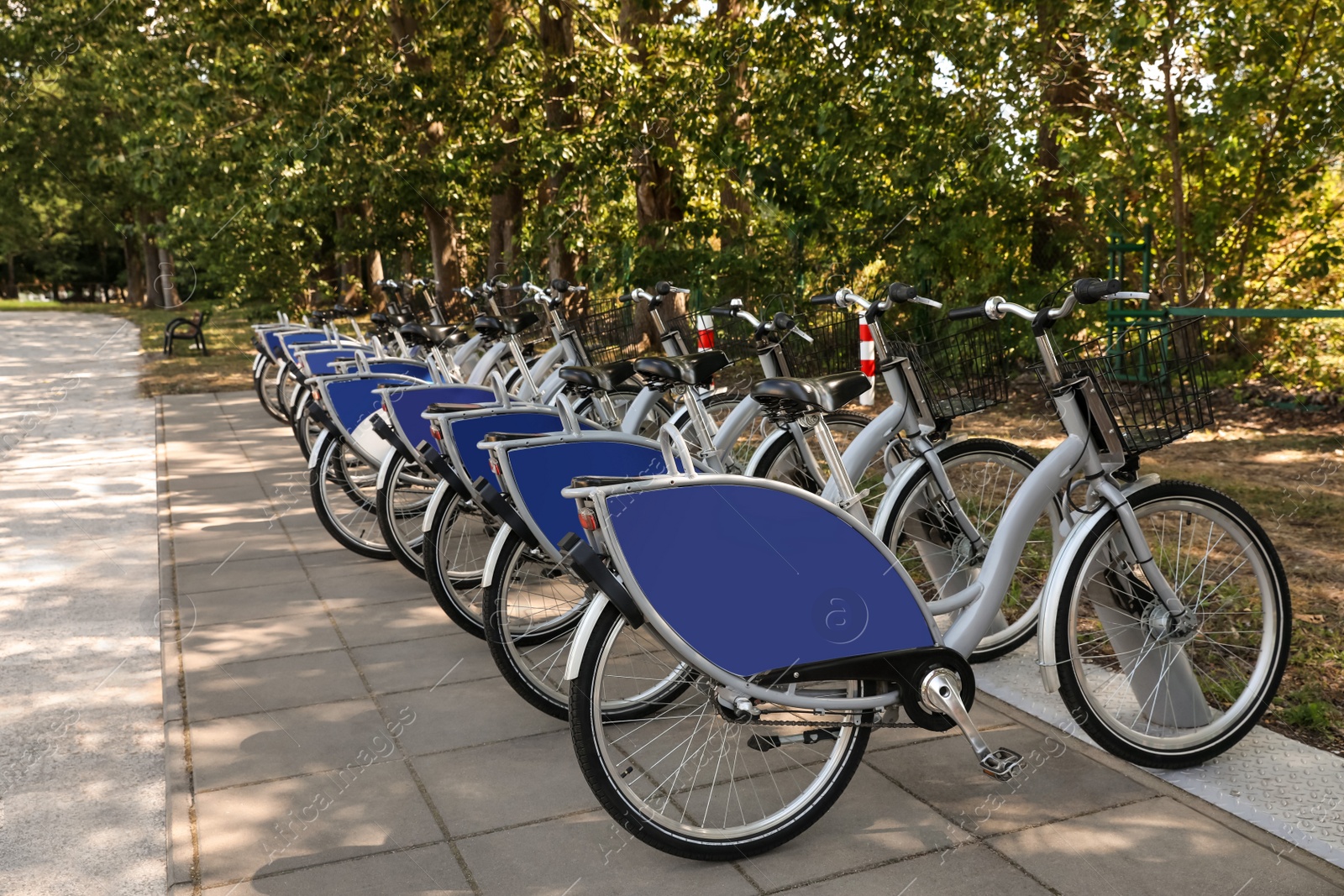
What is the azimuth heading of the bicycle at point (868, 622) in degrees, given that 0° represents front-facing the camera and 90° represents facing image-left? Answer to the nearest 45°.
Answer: approximately 225°

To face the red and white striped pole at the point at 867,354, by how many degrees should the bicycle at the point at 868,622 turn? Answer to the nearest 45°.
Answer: approximately 45° to its left

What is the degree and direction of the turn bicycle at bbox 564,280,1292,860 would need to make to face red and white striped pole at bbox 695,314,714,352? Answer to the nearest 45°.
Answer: approximately 90° to its left
